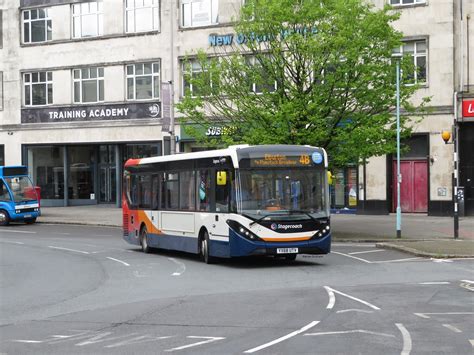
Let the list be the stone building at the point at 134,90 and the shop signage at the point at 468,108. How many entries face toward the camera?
2

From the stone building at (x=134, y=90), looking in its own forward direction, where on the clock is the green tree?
The green tree is roughly at 11 o'clock from the stone building.

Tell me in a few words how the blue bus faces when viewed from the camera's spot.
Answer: facing the viewer and to the right of the viewer

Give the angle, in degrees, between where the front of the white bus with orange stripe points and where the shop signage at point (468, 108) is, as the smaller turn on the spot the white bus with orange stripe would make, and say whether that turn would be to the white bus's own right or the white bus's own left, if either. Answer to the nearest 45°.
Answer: approximately 90° to the white bus's own left

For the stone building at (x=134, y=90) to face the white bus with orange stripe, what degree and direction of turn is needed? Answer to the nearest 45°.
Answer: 0° — it already faces it

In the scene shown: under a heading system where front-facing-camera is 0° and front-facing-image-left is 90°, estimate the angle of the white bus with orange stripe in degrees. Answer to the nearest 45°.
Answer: approximately 315°
